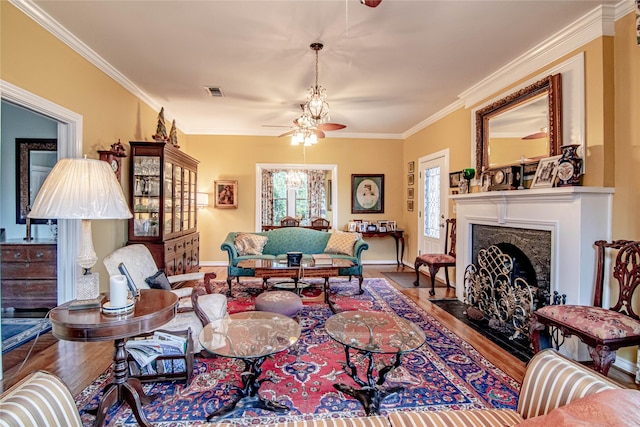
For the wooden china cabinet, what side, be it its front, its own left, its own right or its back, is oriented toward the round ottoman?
front

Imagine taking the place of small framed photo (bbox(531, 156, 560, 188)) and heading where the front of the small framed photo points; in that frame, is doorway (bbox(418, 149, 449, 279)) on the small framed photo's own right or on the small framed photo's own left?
on the small framed photo's own right

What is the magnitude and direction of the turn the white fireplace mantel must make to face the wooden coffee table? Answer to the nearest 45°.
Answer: approximately 45° to its right

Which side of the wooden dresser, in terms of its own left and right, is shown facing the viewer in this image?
front

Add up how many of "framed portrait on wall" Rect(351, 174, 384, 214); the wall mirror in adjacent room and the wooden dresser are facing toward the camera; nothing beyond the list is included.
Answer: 3

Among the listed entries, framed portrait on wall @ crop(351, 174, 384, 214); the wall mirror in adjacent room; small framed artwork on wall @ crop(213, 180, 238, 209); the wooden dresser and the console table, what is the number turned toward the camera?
5

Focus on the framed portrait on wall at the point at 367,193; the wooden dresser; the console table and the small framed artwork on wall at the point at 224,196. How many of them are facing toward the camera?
4

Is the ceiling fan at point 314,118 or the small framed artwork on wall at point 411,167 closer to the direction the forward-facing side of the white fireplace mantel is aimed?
the ceiling fan

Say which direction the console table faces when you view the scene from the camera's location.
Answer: facing the viewer

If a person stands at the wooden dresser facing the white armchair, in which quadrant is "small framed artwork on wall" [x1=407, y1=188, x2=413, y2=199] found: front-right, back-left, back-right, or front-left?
front-left

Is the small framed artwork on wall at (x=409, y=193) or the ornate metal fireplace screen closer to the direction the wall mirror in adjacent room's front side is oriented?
the ornate metal fireplace screen

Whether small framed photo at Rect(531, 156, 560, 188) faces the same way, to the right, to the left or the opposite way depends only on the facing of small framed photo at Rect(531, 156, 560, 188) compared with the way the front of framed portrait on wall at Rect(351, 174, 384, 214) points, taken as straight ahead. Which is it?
to the right

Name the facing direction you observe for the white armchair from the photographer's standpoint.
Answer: facing the viewer and to the right of the viewer

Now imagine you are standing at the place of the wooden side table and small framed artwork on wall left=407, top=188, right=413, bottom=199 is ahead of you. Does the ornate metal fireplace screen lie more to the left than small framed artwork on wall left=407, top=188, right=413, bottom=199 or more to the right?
right
